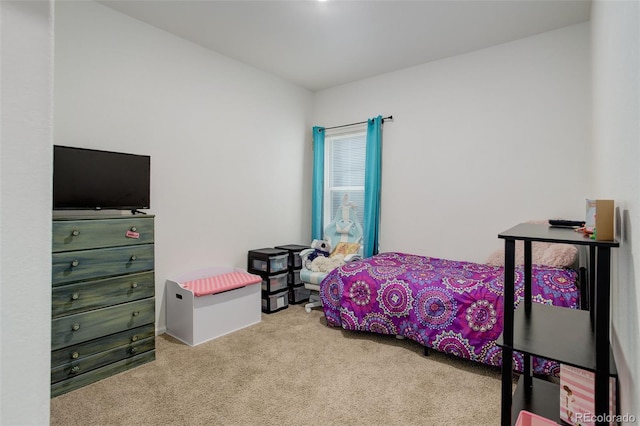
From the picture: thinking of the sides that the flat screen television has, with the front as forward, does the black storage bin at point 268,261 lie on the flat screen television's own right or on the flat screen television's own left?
on the flat screen television's own left

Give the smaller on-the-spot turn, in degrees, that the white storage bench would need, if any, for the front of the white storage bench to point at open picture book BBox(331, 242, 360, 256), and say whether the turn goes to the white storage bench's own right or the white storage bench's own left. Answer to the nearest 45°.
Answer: approximately 45° to the white storage bench's own left

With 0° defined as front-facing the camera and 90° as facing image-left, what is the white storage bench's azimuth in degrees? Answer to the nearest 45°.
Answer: approximately 315°

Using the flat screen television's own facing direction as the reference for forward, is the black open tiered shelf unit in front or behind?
in front

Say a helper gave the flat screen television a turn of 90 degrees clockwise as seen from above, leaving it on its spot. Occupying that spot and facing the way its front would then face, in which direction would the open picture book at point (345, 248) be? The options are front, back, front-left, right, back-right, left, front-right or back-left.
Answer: back-left

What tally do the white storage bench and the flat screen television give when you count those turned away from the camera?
0

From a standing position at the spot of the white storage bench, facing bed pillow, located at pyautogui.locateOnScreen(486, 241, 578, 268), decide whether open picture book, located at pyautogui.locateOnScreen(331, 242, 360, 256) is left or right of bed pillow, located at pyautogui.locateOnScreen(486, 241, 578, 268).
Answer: left

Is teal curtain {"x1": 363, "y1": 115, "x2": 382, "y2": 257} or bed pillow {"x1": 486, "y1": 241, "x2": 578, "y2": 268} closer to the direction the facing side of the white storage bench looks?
the bed pillow

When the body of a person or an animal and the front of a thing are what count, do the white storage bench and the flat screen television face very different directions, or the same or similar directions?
same or similar directions

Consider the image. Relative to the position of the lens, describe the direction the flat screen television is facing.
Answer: facing the viewer and to the right of the viewer

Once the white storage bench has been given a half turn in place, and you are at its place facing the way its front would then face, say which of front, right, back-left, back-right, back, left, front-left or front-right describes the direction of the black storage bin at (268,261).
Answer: right
